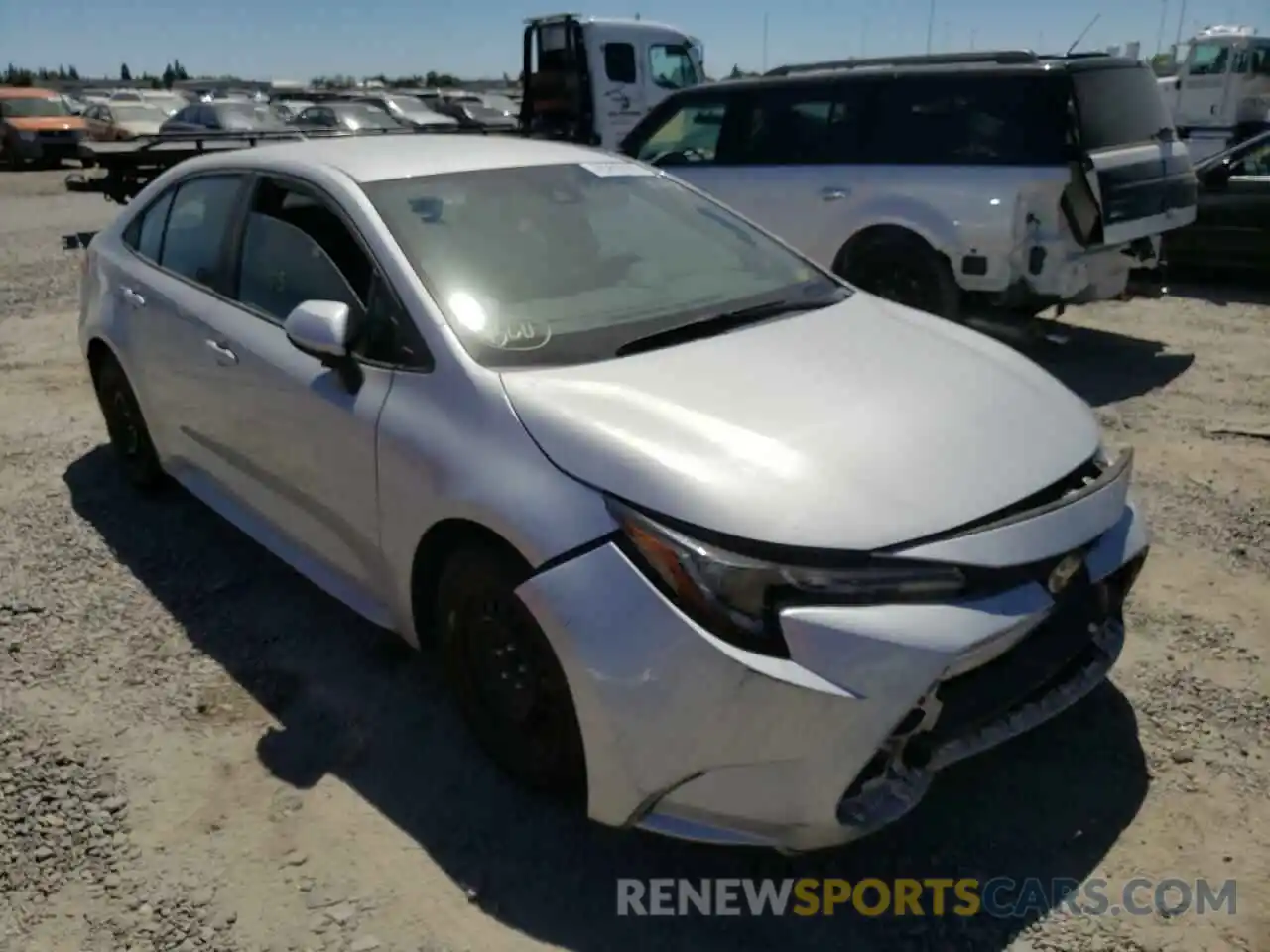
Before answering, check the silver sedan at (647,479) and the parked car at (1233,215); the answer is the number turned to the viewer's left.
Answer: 1

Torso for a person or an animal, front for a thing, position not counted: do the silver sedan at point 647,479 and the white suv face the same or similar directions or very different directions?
very different directions

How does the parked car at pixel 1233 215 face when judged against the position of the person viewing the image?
facing to the left of the viewer

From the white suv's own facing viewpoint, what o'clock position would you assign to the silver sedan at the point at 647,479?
The silver sedan is roughly at 8 o'clock from the white suv.

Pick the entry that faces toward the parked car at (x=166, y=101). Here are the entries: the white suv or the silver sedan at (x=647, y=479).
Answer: the white suv

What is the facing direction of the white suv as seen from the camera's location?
facing away from the viewer and to the left of the viewer

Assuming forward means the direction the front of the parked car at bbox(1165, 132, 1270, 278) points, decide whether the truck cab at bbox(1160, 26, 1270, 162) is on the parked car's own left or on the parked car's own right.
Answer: on the parked car's own right

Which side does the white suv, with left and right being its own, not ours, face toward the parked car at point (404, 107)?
front

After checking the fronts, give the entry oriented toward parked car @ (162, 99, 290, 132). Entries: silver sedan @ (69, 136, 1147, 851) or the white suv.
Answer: the white suv

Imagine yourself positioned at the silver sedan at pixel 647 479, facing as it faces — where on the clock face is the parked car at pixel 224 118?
The parked car is roughly at 7 o'clock from the silver sedan.

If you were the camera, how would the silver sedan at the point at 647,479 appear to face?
facing the viewer and to the right of the viewer

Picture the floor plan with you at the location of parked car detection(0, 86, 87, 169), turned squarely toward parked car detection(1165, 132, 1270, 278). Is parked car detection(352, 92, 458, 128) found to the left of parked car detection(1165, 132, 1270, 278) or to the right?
left

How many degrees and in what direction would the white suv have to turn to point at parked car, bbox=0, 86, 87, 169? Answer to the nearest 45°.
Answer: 0° — it already faces it

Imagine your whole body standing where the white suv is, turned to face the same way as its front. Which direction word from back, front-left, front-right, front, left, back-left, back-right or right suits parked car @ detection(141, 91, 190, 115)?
front
